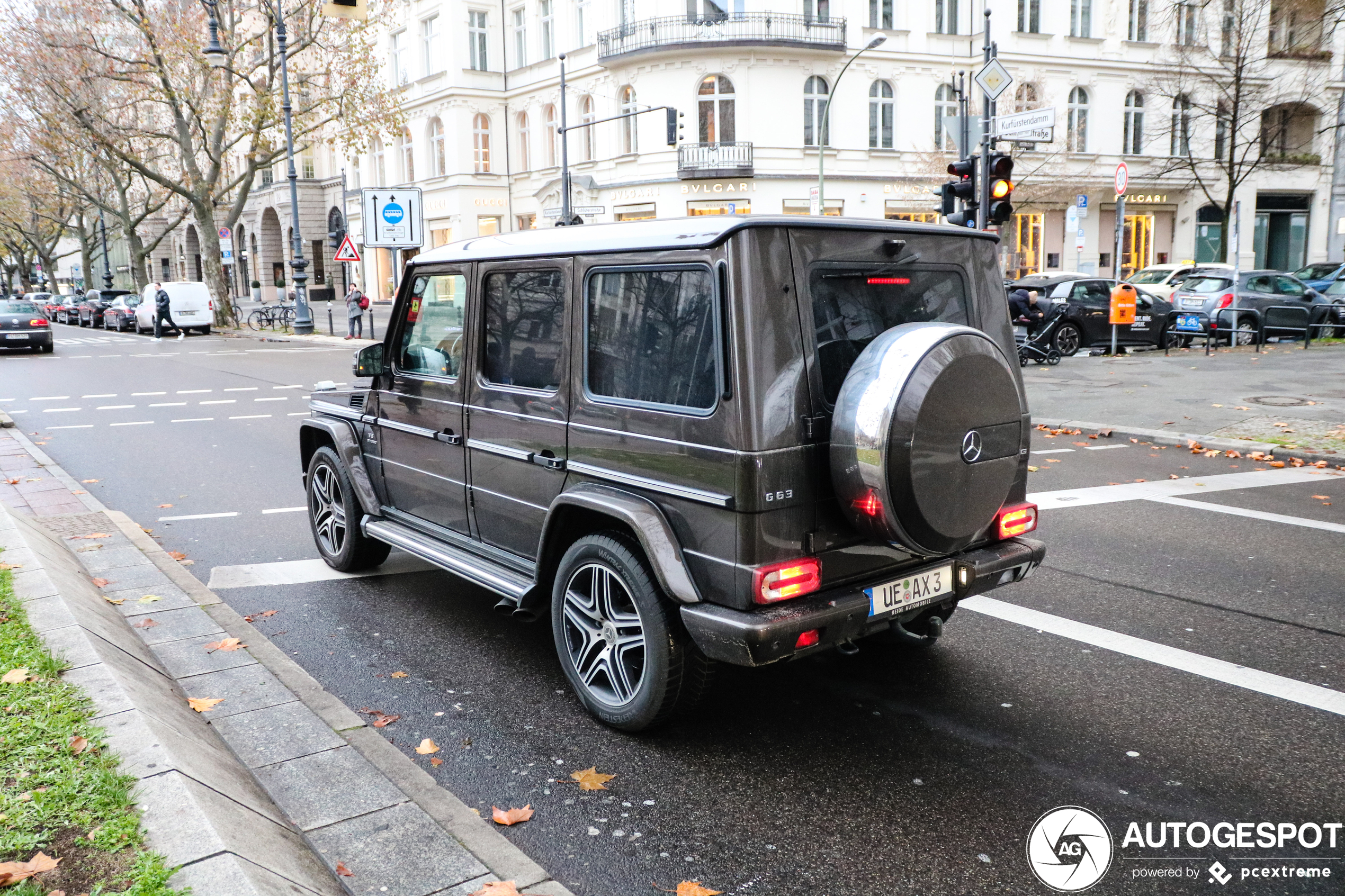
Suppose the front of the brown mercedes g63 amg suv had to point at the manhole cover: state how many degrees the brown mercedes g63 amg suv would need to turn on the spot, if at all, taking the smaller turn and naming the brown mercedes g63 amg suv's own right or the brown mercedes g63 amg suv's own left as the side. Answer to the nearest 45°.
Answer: approximately 90° to the brown mercedes g63 amg suv's own right

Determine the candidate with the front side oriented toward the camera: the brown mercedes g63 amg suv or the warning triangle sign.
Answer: the warning triangle sign

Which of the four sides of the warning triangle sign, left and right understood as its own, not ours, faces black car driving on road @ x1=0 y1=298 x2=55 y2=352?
right

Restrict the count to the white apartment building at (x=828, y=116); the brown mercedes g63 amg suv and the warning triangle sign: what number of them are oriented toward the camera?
2

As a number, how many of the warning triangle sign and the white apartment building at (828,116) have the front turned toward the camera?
2

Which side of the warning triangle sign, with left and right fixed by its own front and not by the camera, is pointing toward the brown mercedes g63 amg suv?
front

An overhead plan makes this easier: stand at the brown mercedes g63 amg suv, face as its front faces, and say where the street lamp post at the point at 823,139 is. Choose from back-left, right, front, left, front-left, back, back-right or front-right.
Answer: front-right

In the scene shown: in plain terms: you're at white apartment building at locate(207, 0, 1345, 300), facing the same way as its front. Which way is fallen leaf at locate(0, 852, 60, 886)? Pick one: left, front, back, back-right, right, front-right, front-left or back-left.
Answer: front

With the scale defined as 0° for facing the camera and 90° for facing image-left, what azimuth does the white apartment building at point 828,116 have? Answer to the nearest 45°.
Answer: approximately 0°

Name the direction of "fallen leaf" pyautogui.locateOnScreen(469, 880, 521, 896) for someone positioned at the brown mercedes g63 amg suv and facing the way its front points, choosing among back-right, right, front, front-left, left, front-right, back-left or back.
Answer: left

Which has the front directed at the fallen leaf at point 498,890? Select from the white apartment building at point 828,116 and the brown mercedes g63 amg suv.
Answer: the white apartment building

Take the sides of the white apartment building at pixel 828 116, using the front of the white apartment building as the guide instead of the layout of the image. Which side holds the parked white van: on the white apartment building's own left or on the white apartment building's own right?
on the white apartment building's own right

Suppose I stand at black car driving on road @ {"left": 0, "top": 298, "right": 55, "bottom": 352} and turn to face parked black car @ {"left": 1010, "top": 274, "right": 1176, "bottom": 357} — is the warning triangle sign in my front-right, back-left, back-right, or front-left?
front-left

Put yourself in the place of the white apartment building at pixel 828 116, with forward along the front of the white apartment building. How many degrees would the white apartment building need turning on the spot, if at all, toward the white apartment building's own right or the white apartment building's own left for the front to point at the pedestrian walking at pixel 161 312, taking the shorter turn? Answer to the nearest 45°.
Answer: approximately 45° to the white apartment building's own right

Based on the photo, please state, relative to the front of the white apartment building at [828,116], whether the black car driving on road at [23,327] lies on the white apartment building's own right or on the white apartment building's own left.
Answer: on the white apartment building's own right

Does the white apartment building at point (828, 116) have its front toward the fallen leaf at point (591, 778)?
yes

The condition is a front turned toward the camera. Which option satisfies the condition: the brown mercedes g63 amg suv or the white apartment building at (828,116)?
the white apartment building

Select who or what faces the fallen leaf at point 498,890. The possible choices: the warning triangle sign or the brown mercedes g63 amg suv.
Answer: the warning triangle sign

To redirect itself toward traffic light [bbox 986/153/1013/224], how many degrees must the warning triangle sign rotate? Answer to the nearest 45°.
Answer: approximately 45° to its left
